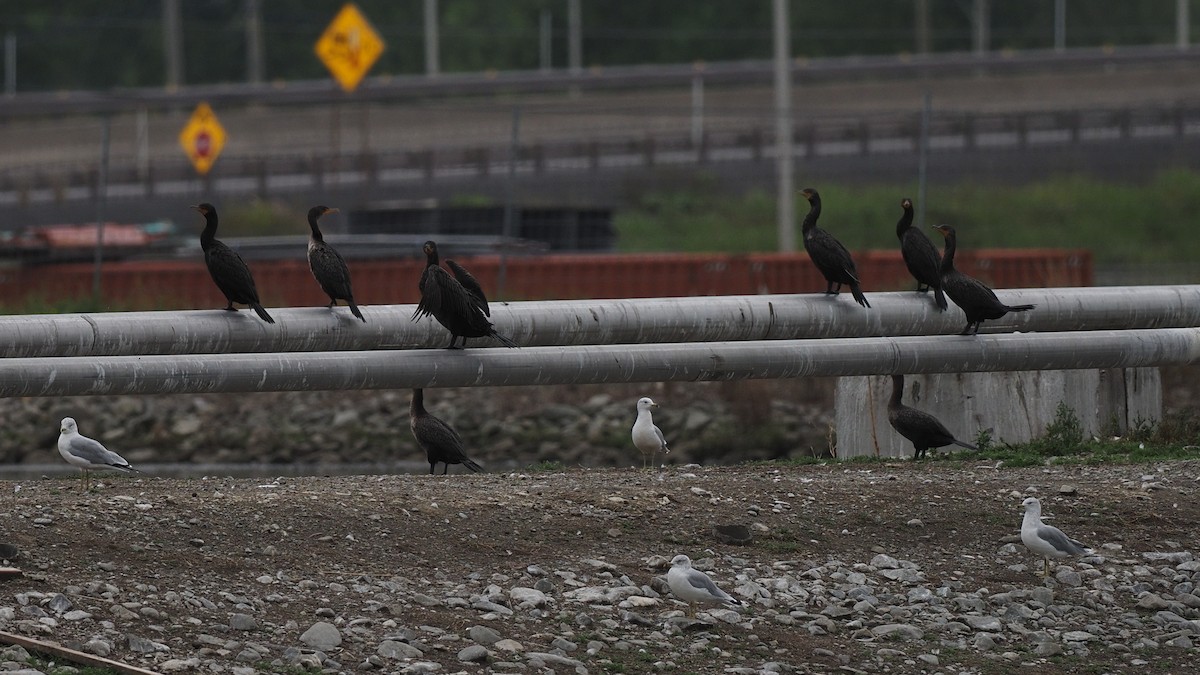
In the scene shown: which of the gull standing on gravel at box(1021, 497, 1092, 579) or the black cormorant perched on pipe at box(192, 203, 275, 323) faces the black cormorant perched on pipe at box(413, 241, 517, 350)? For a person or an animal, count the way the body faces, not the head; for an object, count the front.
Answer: the gull standing on gravel

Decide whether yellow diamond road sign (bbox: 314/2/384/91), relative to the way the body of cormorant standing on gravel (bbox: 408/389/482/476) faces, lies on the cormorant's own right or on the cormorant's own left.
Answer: on the cormorant's own right

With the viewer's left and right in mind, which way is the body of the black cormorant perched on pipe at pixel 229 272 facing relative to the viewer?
facing to the left of the viewer

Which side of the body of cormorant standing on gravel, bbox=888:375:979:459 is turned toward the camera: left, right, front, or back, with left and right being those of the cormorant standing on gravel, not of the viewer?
left

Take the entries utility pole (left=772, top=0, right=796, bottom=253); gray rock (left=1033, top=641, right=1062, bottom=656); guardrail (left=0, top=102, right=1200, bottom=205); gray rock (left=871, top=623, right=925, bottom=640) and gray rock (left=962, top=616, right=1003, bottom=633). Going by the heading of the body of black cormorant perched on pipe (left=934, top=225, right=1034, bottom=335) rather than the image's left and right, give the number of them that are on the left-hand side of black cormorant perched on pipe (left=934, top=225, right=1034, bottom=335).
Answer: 3

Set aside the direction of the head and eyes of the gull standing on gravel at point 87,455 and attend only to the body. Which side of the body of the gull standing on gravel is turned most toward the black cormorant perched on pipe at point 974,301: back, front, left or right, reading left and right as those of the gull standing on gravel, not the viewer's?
back

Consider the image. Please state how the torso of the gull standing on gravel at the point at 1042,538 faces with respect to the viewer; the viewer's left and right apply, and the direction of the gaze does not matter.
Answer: facing to the left of the viewer

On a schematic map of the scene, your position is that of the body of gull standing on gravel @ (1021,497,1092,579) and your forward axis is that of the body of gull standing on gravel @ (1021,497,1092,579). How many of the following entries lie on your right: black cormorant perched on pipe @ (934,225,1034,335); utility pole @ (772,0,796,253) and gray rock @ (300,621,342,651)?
2

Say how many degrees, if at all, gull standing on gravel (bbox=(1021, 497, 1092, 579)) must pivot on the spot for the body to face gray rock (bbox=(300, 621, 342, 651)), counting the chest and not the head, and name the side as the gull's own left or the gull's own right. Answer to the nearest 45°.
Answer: approximately 45° to the gull's own left

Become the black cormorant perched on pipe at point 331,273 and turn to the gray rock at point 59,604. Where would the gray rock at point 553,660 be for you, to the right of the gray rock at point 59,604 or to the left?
left

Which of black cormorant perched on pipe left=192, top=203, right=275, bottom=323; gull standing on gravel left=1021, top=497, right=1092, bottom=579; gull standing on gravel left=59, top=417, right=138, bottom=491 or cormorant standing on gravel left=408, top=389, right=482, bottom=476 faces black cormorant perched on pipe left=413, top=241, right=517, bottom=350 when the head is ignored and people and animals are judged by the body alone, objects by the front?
gull standing on gravel left=1021, top=497, right=1092, bottom=579

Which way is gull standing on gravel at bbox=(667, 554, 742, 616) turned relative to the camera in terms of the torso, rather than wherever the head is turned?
to the viewer's left

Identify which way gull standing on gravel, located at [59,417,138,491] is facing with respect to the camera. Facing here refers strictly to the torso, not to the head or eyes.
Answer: to the viewer's left

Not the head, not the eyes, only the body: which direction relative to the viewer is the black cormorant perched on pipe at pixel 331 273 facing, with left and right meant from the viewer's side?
facing to the left of the viewer

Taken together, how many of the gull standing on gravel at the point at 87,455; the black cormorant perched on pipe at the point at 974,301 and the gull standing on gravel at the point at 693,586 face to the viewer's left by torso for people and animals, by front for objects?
3

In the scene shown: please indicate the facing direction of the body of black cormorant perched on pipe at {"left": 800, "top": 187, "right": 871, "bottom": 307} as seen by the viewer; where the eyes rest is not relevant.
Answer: to the viewer's left

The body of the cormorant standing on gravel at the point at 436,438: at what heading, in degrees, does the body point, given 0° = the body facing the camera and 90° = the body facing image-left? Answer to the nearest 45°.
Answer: approximately 90°

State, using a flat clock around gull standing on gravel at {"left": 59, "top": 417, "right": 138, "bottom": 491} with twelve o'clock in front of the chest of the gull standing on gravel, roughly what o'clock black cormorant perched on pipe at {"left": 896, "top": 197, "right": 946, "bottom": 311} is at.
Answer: The black cormorant perched on pipe is roughly at 6 o'clock from the gull standing on gravel.

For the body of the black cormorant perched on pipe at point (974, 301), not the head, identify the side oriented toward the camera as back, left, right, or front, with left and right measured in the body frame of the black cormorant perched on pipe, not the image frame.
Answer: left
